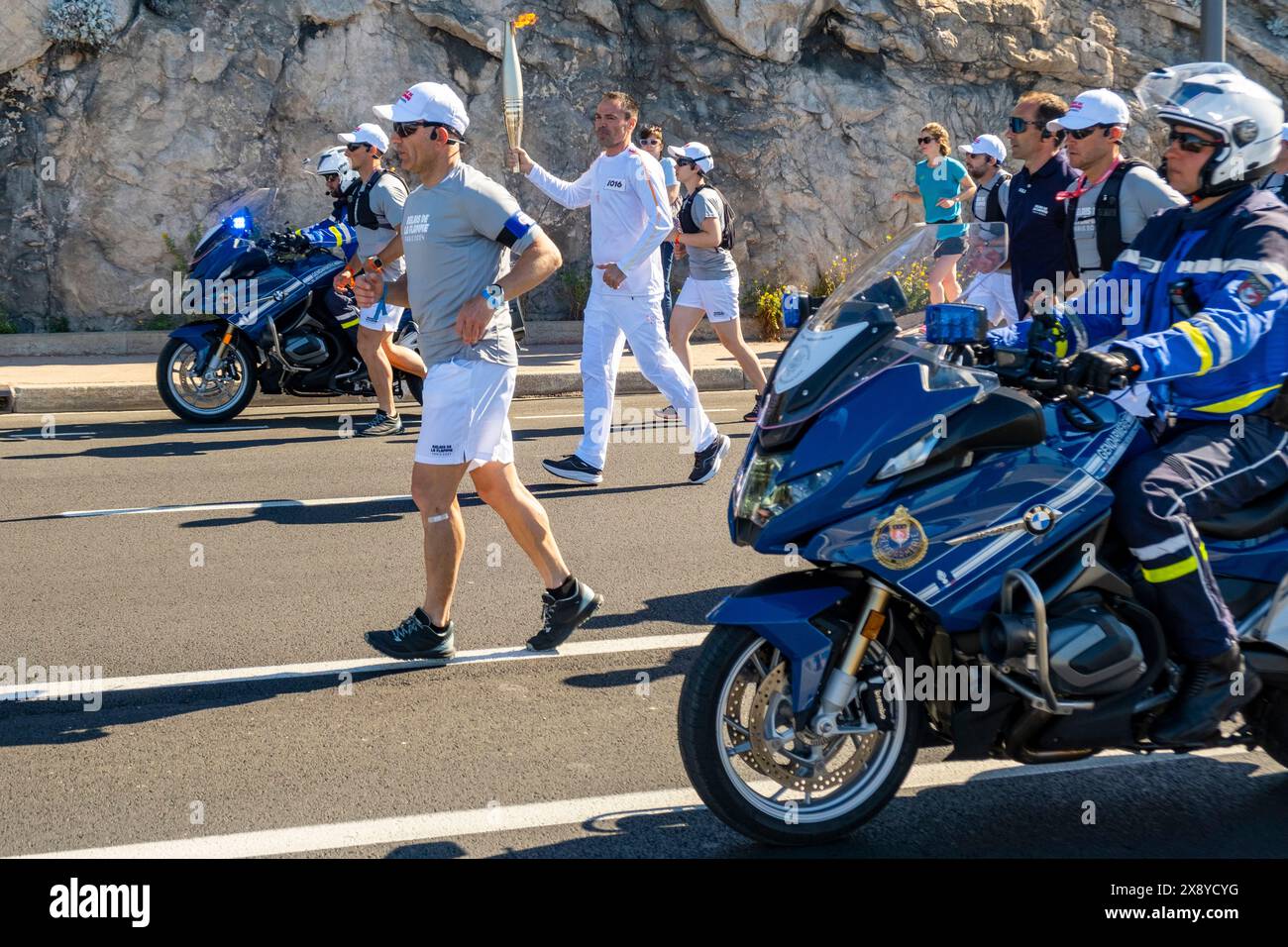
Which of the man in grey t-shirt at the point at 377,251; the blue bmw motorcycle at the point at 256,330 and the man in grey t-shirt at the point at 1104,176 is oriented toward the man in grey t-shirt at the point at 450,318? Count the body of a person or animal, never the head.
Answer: the man in grey t-shirt at the point at 1104,176

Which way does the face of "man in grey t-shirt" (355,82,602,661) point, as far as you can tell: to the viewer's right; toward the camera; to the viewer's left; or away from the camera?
to the viewer's left

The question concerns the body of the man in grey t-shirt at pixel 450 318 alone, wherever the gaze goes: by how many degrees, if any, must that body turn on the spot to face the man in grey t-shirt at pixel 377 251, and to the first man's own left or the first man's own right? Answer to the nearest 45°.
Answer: approximately 135° to the first man's own right

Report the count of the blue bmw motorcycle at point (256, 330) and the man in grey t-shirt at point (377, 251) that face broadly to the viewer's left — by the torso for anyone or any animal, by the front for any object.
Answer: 2

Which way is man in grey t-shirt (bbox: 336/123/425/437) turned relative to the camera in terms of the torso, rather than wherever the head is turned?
to the viewer's left

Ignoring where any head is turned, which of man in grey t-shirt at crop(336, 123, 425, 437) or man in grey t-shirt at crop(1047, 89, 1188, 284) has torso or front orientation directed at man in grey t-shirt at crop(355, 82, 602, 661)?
man in grey t-shirt at crop(1047, 89, 1188, 284)

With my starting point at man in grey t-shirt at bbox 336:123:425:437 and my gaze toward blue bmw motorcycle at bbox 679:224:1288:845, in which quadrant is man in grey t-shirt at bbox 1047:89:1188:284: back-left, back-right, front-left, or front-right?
front-left

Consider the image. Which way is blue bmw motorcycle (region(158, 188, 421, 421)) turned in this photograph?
to the viewer's left

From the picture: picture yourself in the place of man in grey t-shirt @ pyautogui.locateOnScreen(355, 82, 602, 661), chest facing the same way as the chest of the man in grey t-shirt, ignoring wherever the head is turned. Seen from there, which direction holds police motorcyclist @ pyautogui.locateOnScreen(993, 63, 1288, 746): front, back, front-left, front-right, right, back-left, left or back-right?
left

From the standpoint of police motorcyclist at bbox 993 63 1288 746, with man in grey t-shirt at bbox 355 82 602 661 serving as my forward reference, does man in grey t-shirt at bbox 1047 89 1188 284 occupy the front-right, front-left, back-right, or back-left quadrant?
front-right

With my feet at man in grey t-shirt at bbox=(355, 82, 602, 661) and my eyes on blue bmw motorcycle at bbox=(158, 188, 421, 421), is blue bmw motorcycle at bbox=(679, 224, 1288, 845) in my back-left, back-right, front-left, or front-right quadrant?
back-right

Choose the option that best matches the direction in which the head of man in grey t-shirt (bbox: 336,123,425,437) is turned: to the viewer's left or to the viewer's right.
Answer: to the viewer's left

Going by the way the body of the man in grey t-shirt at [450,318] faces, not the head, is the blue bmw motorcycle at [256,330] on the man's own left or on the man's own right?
on the man's own right

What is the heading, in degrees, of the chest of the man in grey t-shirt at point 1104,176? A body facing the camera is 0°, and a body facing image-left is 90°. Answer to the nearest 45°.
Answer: approximately 45°
